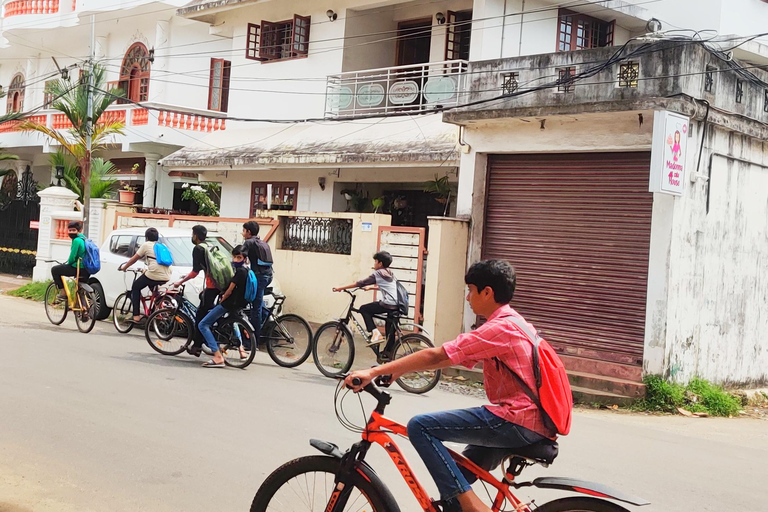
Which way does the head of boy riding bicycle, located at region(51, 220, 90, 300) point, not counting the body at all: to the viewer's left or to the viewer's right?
to the viewer's left

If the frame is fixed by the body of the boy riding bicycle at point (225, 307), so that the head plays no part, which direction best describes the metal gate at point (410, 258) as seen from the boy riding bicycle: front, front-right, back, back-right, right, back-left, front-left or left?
back-right

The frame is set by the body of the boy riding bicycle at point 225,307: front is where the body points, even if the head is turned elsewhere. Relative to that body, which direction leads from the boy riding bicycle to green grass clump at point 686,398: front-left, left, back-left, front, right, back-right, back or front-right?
back

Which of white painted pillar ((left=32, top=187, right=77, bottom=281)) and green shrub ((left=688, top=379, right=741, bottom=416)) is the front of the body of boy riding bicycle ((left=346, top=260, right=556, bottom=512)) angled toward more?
the white painted pillar

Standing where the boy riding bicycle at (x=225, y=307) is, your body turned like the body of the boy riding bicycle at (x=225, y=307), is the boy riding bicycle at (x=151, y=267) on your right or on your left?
on your right

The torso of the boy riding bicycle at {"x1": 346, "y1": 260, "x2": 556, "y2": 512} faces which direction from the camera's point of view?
to the viewer's left

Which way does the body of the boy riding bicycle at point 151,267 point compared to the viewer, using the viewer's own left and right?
facing to the left of the viewer

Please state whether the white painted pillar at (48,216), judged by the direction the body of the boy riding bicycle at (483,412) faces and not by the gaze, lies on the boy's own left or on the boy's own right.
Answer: on the boy's own right

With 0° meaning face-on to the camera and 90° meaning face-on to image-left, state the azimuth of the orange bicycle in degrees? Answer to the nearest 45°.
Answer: approximately 90°

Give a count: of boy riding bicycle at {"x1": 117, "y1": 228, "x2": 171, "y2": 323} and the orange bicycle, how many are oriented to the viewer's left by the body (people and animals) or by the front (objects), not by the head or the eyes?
2

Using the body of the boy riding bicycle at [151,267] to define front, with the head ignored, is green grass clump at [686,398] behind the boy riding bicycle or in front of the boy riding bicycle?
behind

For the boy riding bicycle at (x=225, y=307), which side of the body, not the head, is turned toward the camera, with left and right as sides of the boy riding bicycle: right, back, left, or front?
left

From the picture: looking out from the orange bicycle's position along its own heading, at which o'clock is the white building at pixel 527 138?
The white building is roughly at 3 o'clock from the orange bicycle.

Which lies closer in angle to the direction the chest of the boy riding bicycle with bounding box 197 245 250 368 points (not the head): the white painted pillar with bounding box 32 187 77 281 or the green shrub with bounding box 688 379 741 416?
the white painted pillar

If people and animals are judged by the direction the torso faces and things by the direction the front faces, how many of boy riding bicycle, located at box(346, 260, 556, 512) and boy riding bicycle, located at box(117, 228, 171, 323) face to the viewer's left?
2
